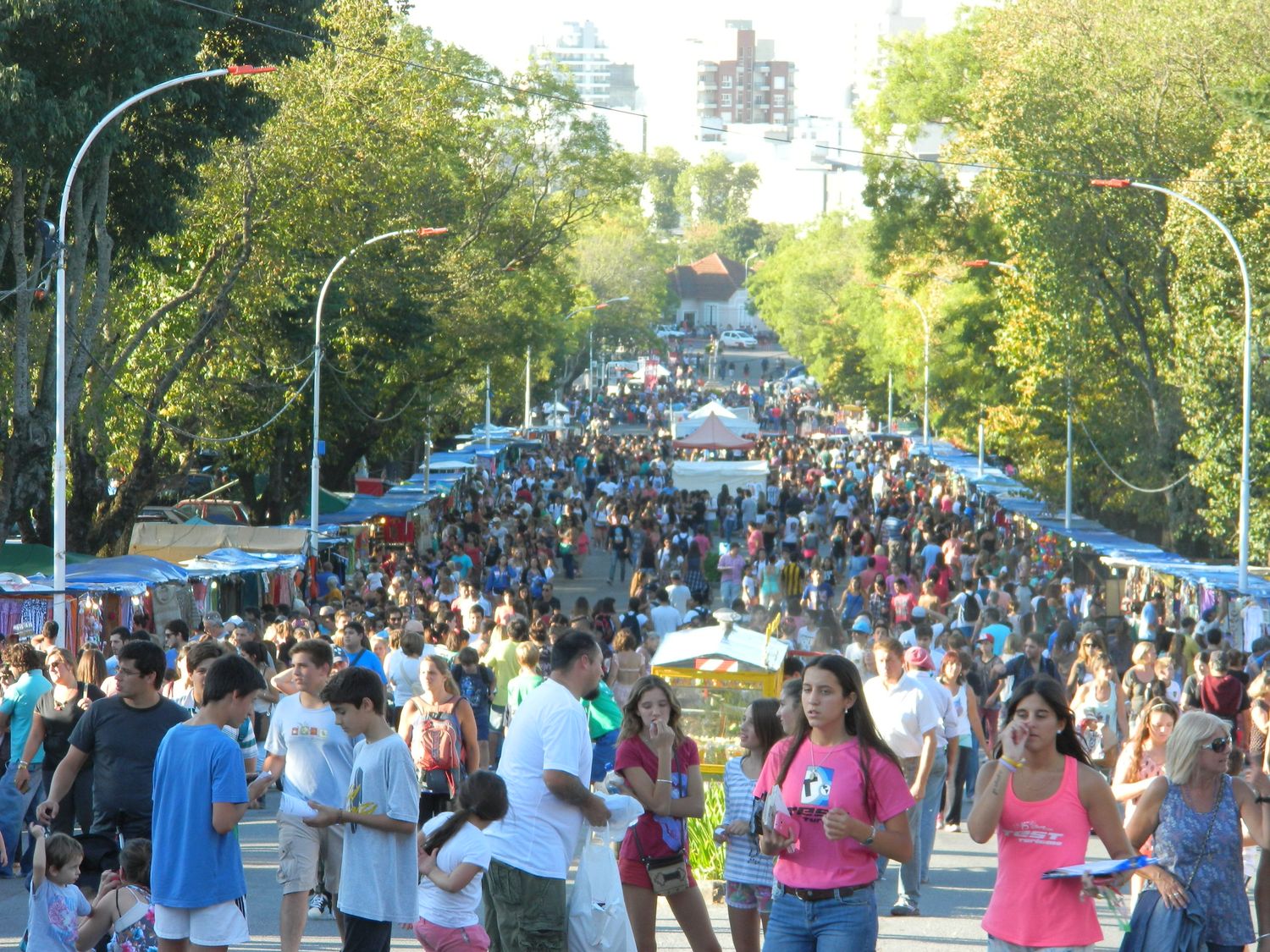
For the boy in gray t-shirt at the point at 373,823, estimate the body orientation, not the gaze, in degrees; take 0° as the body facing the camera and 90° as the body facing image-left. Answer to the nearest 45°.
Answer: approximately 90°

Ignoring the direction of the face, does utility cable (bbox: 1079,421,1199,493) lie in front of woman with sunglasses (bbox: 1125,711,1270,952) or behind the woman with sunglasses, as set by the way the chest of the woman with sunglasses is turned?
behind

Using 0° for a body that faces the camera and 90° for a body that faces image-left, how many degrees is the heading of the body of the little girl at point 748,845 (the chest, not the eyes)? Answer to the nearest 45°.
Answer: approximately 45°

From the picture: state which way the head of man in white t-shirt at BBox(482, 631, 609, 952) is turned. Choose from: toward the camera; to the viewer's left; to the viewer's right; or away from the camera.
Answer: to the viewer's right

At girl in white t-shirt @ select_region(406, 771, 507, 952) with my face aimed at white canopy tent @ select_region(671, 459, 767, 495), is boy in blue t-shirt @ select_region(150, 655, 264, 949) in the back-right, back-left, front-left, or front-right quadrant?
back-left

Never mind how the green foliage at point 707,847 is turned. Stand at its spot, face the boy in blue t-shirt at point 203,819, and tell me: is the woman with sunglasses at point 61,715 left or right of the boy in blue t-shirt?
right

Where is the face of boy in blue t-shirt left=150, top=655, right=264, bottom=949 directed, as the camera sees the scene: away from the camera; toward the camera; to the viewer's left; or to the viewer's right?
to the viewer's right
